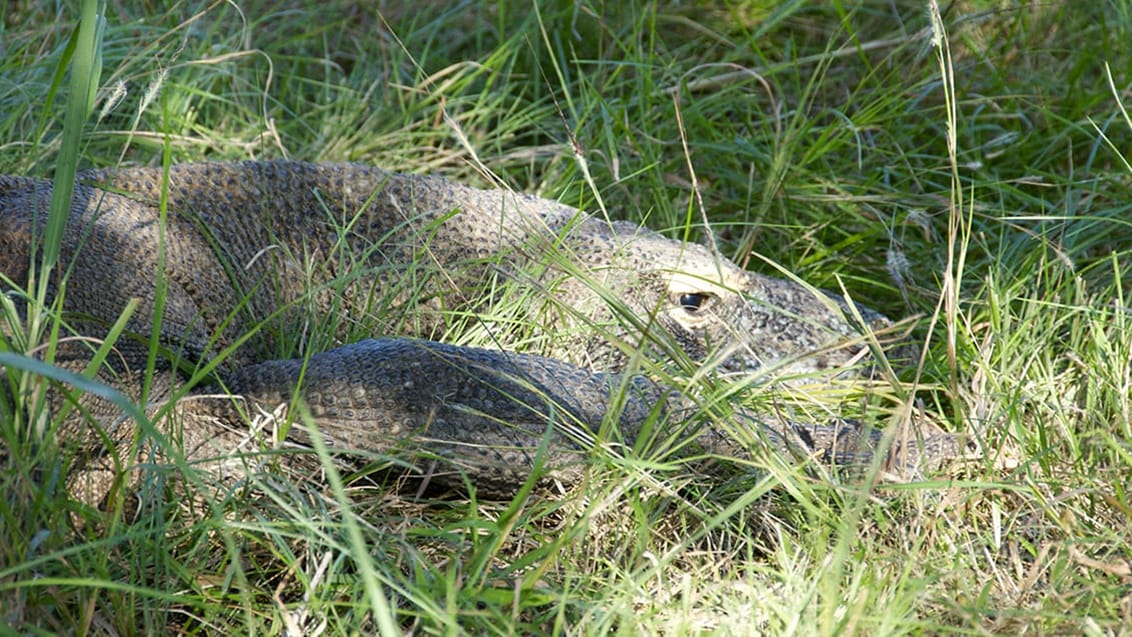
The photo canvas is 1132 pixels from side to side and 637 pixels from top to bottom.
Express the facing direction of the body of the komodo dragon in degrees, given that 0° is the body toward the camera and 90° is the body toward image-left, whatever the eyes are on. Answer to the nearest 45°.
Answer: approximately 270°
